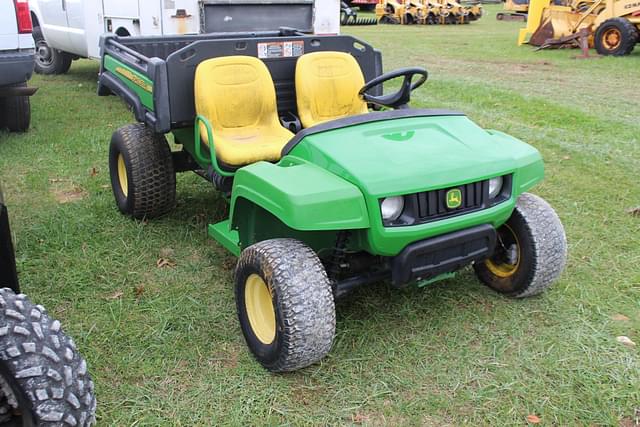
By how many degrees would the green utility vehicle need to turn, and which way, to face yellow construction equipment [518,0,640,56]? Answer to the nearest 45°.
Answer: approximately 90° to its left

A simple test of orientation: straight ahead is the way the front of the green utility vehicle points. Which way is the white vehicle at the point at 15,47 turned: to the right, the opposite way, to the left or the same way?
the opposite way

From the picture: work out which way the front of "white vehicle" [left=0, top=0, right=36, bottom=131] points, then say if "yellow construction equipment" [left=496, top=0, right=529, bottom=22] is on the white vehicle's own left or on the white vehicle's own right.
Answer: on the white vehicle's own right

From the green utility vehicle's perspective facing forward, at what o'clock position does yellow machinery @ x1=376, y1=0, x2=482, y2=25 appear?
The yellow machinery is roughly at 8 o'clock from the green utility vehicle.

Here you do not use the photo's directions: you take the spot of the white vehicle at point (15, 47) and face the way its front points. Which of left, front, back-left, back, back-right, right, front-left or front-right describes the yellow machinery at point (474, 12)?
front-right

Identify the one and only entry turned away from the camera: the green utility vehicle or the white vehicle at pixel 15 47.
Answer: the white vehicle

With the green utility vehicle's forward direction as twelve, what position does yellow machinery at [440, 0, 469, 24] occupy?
The yellow machinery is roughly at 8 o'clock from the green utility vehicle.

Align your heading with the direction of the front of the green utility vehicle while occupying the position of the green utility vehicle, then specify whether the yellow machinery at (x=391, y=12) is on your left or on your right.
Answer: on your left

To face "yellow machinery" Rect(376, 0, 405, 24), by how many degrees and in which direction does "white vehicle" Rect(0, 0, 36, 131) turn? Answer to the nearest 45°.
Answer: approximately 45° to its right

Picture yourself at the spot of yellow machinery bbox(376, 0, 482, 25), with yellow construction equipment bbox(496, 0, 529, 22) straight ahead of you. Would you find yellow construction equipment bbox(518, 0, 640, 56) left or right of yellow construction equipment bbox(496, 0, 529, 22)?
right

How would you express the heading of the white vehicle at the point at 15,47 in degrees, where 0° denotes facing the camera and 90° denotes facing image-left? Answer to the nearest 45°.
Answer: approximately 180°

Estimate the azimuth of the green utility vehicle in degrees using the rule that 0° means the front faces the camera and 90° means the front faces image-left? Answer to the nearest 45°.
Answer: approximately 315°

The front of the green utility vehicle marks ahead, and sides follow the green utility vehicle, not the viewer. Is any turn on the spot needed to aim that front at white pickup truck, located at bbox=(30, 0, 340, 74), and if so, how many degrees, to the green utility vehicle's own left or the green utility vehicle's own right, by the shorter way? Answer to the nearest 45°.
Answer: approximately 135° to the green utility vehicle's own left

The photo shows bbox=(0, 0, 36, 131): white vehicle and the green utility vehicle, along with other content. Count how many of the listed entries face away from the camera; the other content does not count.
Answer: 1
